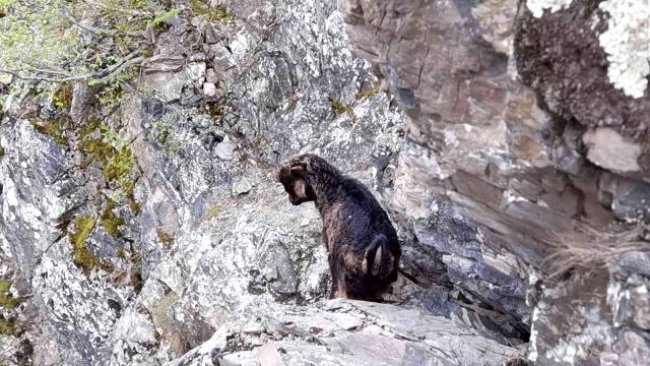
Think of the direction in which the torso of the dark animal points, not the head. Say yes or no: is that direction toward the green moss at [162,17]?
yes

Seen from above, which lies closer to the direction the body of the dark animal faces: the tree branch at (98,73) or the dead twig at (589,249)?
the tree branch

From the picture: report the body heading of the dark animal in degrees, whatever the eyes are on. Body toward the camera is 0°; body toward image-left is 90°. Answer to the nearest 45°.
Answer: approximately 135°

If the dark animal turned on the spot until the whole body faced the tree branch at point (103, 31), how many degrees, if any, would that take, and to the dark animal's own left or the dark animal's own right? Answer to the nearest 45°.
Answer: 0° — it already faces it

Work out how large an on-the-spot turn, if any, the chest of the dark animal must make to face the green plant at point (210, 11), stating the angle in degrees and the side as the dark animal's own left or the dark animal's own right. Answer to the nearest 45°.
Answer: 0° — it already faces it

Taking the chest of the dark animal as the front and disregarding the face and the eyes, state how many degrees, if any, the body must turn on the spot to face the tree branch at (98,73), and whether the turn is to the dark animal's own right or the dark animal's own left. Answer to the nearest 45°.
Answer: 0° — it already faces it
